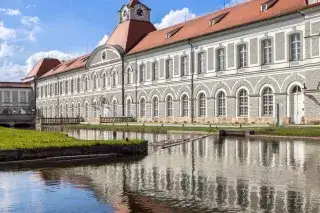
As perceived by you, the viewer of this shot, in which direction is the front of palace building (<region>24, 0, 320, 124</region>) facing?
facing the viewer and to the left of the viewer
